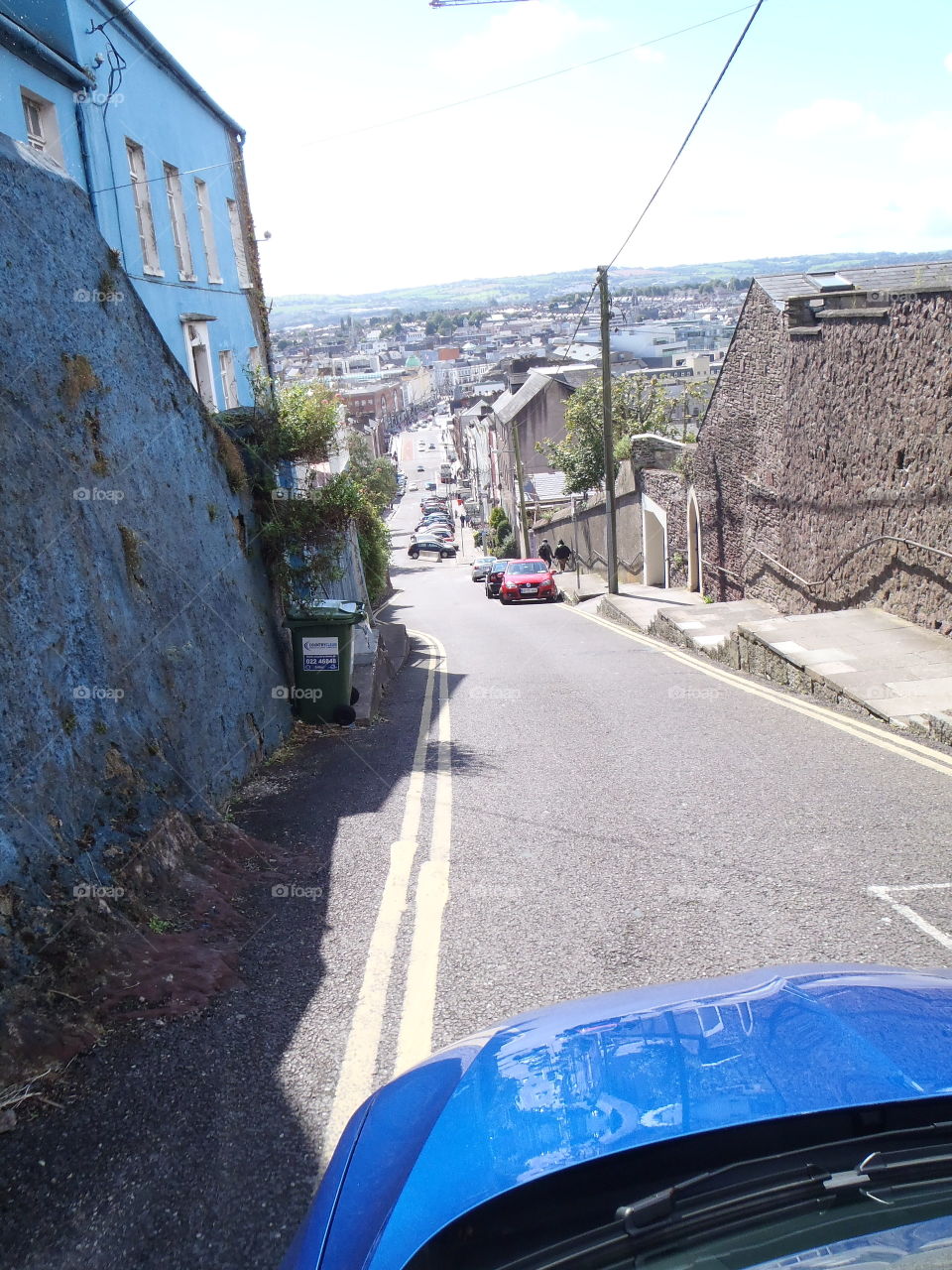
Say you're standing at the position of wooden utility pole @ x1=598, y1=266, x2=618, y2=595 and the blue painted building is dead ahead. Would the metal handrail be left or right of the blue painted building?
left

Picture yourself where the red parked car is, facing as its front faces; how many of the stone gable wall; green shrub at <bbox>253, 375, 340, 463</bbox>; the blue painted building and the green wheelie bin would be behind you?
0

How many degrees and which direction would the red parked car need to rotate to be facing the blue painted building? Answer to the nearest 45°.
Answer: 0° — it already faces it

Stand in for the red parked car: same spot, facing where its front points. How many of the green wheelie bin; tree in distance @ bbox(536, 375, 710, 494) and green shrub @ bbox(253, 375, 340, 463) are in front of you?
2

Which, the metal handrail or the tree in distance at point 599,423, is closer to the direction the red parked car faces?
the metal handrail

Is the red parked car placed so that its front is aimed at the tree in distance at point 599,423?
no

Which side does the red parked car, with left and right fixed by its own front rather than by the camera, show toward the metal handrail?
front

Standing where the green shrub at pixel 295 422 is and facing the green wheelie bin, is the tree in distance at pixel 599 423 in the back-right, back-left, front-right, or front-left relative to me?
back-left

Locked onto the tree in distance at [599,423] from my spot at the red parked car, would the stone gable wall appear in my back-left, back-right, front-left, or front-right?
back-right

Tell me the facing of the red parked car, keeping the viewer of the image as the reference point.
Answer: facing the viewer

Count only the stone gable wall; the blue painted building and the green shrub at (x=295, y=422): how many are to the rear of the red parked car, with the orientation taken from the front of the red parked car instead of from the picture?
0

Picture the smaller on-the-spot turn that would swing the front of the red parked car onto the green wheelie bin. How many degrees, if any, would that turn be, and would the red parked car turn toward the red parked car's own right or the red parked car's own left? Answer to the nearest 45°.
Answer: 0° — it already faces it

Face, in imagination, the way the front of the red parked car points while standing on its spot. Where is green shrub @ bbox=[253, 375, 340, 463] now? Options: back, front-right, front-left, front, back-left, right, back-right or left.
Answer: front

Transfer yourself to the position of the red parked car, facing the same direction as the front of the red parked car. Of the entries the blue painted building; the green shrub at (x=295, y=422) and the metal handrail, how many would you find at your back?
0
